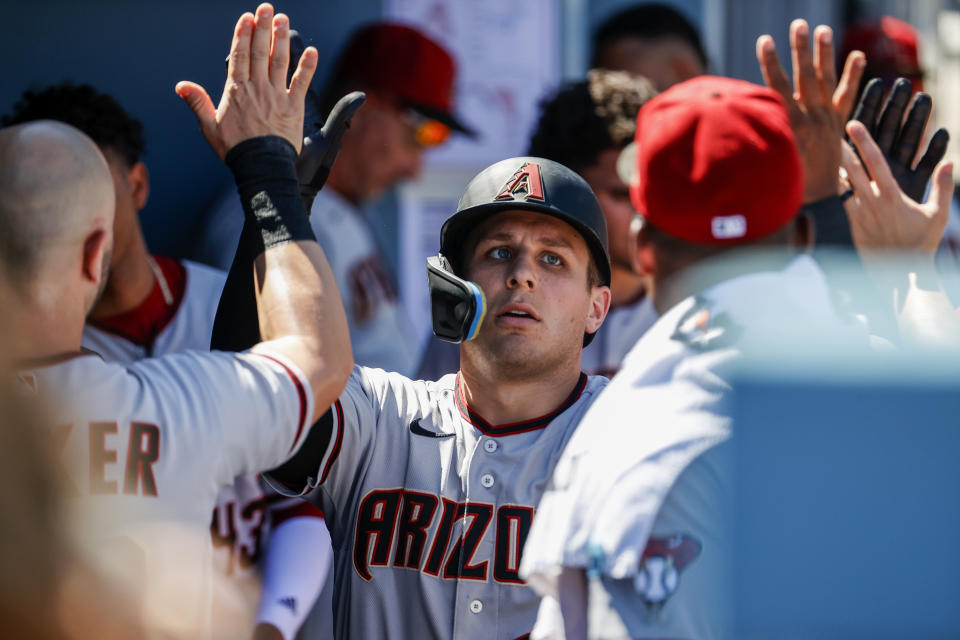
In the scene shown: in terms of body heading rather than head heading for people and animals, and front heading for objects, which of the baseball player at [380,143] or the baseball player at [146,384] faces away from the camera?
the baseball player at [146,384]

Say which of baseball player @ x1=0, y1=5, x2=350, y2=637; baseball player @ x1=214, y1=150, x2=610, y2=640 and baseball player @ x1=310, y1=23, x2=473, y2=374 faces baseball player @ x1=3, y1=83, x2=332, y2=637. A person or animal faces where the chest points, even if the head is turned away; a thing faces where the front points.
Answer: baseball player @ x1=0, y1=5, x2=350, y2=637

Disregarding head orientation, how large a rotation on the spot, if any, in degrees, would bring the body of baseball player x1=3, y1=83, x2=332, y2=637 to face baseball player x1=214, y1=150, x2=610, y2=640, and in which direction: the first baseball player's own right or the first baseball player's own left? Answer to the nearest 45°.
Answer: approximately 90° to the first baseball player's own left

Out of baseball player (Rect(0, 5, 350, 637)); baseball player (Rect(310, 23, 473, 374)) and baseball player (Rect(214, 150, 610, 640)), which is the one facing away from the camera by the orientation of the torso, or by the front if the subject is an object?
baseball player (Rect(0, 5, 350, 637))

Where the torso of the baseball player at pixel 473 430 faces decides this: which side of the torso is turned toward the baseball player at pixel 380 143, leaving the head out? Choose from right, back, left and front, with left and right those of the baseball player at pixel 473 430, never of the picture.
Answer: back

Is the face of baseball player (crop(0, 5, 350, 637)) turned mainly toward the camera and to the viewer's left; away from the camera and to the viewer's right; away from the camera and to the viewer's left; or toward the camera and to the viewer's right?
away from the camera and to the viewer's right

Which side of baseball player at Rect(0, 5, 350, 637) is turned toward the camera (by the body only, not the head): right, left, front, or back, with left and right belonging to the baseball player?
back
